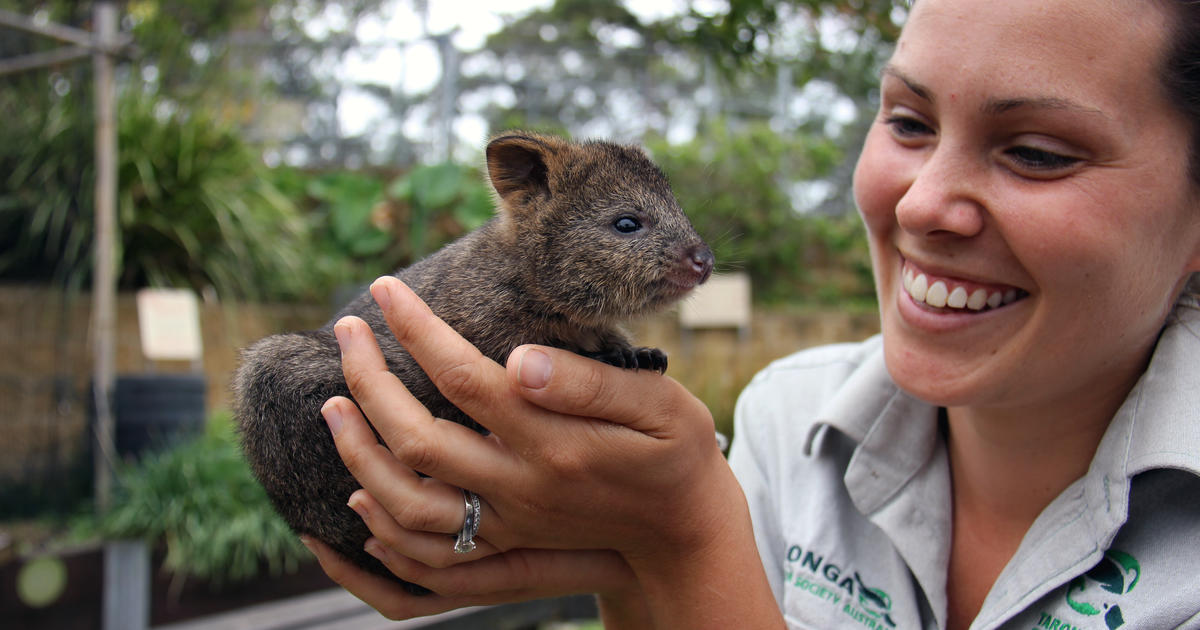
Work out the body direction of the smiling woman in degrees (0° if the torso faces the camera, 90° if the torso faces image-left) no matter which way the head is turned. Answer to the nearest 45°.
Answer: approximately 45°

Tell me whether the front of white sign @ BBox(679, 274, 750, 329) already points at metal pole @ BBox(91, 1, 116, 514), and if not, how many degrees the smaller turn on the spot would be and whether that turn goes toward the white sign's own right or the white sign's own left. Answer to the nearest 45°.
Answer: approximately 45° to the white sign's own right

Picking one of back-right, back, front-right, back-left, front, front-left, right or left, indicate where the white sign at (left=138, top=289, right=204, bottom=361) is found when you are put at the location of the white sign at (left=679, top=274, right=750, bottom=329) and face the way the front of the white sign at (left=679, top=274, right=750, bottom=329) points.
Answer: front-right

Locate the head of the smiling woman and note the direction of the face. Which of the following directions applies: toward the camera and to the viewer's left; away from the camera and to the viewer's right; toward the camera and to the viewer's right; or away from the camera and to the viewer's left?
toward the camera and to the viewer's left

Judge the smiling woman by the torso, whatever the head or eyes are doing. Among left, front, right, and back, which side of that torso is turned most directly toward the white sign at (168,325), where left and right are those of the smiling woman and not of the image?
right

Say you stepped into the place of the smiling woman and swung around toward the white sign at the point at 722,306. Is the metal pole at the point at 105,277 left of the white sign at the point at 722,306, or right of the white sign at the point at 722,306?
left

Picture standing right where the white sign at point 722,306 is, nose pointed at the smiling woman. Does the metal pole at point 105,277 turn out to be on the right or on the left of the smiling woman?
right

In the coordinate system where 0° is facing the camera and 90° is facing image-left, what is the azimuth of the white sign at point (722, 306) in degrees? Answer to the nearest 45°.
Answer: approximately 0°

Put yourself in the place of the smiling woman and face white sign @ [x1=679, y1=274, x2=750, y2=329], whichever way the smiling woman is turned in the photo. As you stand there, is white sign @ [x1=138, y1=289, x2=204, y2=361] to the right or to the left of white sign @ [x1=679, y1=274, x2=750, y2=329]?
left

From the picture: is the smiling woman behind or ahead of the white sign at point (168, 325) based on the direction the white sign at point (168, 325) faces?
ahead

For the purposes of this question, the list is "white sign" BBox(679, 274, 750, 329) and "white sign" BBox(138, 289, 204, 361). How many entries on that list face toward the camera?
2

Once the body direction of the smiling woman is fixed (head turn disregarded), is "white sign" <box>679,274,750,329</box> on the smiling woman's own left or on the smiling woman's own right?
on the smiling woman's own right
